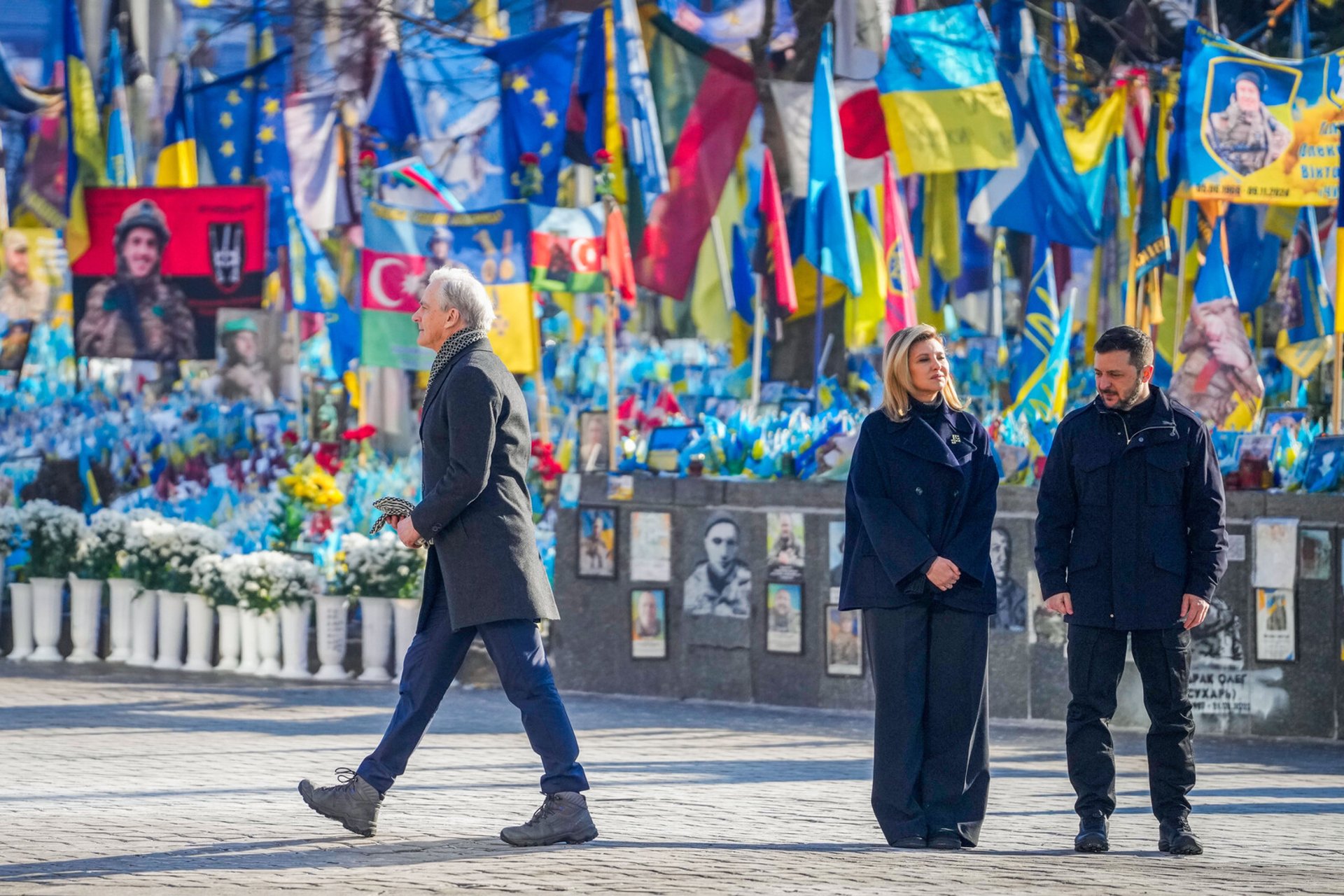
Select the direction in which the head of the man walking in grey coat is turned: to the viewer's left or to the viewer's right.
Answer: to the viewer's left

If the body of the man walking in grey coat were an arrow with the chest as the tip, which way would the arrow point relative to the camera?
to the viewer's left

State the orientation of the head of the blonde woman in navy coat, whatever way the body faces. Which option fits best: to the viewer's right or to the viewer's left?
to the viewer's right

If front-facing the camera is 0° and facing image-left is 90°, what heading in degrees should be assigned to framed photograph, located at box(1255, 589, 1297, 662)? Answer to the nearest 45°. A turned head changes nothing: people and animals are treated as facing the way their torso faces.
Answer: approximately 0°
